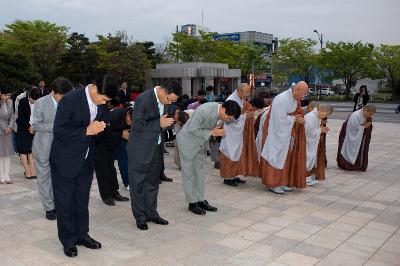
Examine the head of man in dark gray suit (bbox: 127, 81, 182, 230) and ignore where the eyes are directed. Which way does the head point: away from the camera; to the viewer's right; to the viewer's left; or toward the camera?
to the viewer's right

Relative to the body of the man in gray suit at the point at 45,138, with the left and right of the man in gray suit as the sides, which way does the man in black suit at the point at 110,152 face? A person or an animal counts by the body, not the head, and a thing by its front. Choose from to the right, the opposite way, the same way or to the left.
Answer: the same way

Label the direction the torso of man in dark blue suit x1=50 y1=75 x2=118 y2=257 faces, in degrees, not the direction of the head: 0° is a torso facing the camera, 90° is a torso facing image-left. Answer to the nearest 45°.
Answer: approximately 315°

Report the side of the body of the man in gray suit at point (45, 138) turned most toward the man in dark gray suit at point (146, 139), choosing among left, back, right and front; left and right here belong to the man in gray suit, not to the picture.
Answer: front

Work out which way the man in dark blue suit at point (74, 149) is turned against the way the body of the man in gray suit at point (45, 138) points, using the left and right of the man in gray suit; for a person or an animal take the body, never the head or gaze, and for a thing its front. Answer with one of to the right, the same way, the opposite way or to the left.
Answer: the same way

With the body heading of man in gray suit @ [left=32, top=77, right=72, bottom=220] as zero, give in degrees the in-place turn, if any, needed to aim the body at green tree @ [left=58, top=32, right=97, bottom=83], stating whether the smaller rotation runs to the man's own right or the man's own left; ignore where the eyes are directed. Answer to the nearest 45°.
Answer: approximately 135° to the man's own left

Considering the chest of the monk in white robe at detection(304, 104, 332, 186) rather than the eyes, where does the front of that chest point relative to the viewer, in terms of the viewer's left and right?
facing to the right of the viewer

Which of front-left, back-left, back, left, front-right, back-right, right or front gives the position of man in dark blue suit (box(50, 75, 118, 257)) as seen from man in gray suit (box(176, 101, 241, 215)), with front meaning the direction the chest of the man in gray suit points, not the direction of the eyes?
right

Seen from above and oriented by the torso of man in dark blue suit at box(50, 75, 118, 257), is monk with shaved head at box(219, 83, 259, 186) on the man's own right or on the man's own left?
on the man's own left

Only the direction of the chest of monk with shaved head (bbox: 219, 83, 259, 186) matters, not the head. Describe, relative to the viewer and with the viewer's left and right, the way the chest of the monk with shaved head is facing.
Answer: facing to the right of the viewer

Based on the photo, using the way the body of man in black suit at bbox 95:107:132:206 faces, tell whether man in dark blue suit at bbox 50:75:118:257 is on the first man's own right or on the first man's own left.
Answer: on the first man's own right

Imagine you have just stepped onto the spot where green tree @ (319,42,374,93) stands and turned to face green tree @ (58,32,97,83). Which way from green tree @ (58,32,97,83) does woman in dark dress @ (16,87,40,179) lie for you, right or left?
left

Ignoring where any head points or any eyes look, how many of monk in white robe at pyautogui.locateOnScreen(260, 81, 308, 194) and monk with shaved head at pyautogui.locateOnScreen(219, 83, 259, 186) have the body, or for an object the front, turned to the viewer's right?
2

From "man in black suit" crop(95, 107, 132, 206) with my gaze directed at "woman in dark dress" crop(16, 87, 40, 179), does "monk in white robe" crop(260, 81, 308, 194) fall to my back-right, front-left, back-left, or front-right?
back-right

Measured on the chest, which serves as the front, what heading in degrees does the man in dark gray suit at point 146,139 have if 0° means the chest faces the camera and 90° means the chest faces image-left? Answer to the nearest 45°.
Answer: approximately 315°
